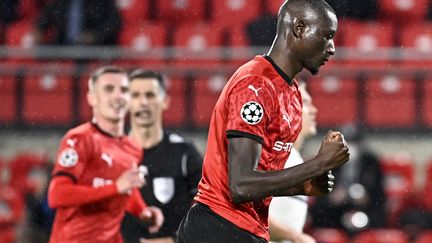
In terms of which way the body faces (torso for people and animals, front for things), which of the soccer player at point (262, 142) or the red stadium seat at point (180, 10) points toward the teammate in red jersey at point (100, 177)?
the red stadium seat

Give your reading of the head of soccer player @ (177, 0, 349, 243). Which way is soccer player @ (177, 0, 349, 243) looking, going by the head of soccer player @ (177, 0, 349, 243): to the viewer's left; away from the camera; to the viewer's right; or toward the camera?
to the viewer's right

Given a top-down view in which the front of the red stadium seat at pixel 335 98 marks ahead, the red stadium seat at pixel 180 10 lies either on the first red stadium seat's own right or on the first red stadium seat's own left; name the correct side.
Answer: on the first red stadium seat's own right

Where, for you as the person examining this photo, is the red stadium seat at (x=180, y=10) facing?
facing the viewer

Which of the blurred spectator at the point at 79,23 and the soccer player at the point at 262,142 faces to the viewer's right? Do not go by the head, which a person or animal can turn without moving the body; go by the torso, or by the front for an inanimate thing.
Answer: the soccer player

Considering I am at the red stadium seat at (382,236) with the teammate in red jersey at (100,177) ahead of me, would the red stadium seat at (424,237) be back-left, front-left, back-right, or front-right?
back-left

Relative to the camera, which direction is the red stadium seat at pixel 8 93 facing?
toward the camera

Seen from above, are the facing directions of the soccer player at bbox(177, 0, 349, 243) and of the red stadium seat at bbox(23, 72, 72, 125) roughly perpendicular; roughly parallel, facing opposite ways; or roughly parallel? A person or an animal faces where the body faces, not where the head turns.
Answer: roughly perpendicular

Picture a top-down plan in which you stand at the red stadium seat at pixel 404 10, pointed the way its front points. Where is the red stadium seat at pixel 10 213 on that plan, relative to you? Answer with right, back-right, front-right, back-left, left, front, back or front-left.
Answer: front-right

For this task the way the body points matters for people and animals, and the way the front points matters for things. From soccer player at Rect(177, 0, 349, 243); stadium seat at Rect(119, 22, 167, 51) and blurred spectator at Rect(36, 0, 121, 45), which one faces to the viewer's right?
the soccer player

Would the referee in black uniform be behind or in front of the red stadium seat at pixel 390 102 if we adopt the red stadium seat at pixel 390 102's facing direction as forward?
in front

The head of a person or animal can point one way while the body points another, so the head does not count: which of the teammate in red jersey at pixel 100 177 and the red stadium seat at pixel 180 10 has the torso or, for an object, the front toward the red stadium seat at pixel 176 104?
the red stadium seat at pixel 180 10

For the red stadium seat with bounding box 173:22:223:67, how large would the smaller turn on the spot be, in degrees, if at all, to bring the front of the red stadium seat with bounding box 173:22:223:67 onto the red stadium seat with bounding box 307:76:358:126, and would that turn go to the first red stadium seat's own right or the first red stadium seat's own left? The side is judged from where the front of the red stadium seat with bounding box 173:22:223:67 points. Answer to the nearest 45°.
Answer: approximately 45° to the first red stadium seat's own left

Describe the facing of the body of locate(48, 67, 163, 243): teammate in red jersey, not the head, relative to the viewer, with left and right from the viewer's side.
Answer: facing the viewer and to the right of the viewer

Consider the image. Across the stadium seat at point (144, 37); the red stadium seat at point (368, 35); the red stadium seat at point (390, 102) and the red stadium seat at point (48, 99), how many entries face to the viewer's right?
0
